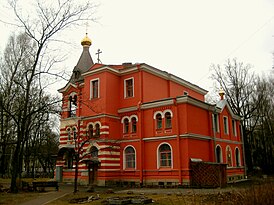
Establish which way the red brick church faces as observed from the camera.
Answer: facing the viewer and to the left of the viewer
